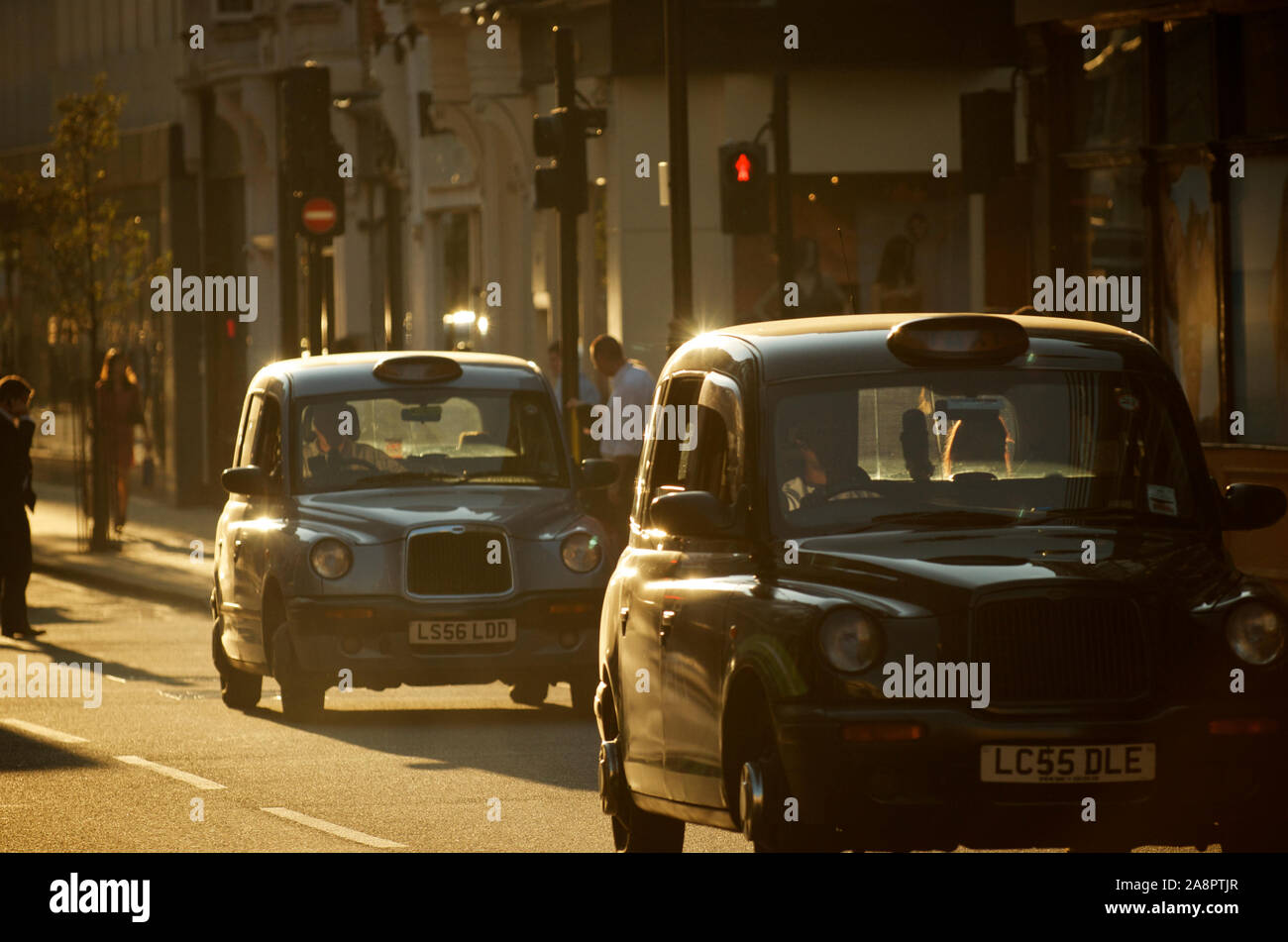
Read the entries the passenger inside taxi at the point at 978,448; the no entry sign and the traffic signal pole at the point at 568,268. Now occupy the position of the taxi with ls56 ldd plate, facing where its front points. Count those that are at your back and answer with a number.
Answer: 2

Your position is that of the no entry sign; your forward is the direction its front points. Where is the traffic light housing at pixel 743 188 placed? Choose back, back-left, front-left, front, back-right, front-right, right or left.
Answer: front-left

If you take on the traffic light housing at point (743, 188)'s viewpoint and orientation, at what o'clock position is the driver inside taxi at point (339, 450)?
The driver inside taxi is roughly at 1 o'clock from the traffic light housing.

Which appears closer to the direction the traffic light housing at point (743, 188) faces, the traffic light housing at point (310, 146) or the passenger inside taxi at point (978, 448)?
the passenger inside taxi

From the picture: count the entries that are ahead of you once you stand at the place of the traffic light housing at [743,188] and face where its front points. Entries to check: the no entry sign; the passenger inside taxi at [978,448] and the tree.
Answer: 1

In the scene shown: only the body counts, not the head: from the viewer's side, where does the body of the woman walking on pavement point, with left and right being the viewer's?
facing the viewer

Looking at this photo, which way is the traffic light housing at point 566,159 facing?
to the viewer's left

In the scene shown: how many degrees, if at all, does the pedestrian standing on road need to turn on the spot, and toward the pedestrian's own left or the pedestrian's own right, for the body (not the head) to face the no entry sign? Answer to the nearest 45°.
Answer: approximately 45° to the pedestrian's own left

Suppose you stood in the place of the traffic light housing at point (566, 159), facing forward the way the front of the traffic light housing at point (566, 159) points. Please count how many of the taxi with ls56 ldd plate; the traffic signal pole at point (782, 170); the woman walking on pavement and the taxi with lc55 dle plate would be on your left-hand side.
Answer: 2

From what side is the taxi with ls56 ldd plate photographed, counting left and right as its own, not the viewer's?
front

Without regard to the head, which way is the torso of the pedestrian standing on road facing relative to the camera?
to the viewer's right
